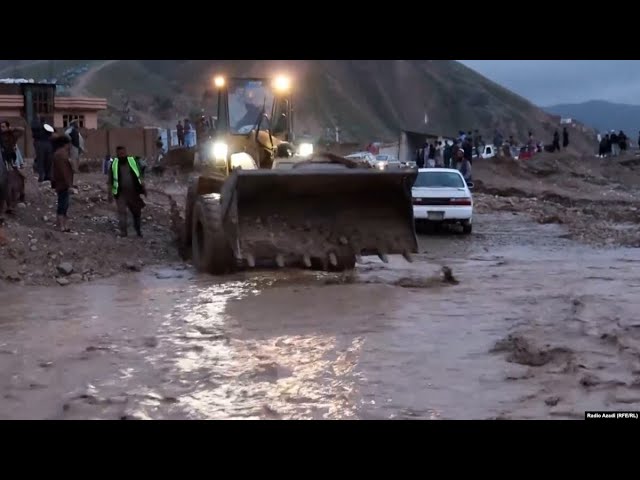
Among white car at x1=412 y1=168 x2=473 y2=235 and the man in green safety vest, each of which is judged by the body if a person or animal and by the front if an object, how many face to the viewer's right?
0

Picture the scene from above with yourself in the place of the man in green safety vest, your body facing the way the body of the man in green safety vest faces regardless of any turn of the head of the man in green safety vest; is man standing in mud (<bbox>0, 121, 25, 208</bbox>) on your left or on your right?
on your right

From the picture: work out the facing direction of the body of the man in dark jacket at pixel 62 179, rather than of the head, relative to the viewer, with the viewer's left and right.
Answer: facing to the right of the viewer

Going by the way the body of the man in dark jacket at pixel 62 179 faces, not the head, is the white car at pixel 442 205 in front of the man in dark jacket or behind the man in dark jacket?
in front

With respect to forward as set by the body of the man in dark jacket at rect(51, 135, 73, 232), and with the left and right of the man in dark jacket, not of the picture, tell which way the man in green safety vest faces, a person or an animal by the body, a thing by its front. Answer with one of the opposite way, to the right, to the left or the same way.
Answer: to the right

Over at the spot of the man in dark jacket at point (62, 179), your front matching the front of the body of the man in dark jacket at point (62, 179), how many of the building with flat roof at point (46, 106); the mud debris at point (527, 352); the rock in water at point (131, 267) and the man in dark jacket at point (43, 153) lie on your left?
2

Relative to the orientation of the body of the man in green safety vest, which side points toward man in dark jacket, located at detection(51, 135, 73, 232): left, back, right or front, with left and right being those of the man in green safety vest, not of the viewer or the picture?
right

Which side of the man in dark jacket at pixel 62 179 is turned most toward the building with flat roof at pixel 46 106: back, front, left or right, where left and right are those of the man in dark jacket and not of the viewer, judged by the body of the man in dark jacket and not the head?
left

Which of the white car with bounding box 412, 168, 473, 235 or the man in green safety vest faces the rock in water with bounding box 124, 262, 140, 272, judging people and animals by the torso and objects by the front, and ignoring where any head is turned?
the man in green safety vest
